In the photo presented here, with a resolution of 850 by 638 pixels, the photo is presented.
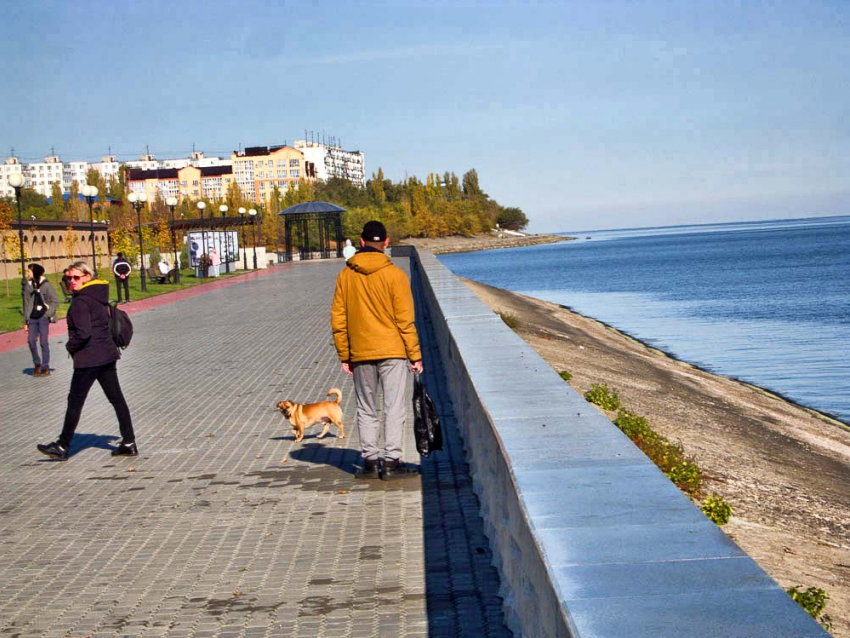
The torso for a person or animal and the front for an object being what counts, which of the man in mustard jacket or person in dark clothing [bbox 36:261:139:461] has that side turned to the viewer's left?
the person in dark clothing

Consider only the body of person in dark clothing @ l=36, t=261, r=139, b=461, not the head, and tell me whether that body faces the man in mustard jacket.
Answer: no

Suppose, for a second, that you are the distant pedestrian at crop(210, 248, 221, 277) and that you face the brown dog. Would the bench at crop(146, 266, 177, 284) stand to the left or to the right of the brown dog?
right

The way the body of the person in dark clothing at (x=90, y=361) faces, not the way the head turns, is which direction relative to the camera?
to the viewer's left

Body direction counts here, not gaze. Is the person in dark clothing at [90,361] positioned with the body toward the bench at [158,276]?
no

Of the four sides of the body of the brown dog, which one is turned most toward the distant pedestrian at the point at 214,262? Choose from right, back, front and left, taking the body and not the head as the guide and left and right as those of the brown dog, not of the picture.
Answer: right

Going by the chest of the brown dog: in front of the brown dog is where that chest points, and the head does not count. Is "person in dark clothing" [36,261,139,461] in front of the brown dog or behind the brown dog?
in front

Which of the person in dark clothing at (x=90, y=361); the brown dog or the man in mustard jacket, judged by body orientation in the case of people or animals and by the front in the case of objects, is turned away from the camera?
the man in mustard jacket

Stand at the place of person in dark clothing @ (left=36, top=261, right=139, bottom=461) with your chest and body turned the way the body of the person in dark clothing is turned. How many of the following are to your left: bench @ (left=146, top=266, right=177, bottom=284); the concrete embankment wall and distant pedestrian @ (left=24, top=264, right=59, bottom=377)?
1

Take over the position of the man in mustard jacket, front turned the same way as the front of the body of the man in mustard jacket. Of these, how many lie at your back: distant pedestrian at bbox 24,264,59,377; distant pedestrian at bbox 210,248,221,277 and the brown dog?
0

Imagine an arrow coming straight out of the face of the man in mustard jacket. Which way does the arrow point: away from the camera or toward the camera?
away from the camera

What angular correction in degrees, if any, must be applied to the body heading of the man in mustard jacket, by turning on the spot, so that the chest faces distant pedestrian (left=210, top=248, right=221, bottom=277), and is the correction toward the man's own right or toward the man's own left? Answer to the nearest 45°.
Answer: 0° — they already face them

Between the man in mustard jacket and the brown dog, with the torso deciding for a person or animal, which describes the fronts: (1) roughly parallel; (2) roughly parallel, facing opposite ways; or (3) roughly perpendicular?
roughly perpendicular

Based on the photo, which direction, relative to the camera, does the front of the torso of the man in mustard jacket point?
away from the camera

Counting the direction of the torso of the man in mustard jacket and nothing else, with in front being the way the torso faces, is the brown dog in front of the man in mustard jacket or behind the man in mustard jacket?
in front

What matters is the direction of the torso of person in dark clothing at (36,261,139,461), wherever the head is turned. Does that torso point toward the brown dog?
no

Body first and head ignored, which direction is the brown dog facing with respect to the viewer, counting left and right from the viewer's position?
facing to the left of the viewer

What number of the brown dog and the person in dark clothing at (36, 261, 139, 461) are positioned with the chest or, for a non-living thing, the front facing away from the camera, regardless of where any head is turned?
0
